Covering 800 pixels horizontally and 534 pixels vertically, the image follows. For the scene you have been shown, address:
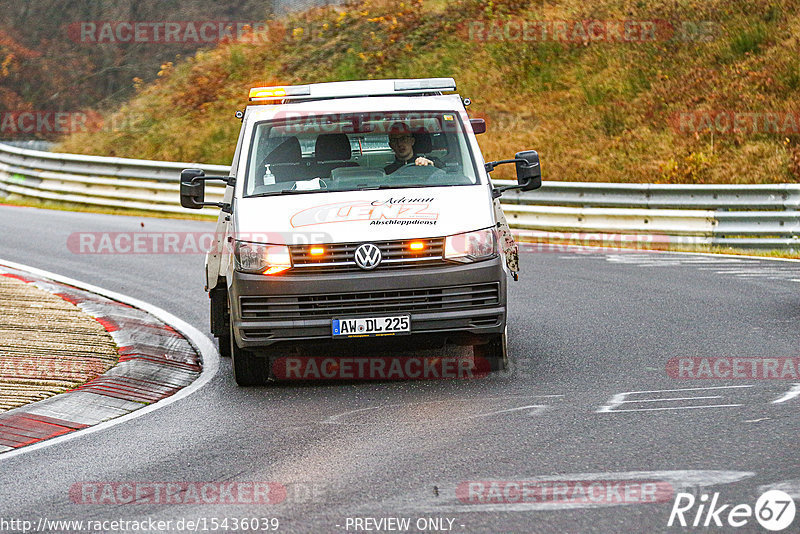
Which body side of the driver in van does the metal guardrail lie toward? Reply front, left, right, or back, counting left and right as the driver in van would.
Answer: back

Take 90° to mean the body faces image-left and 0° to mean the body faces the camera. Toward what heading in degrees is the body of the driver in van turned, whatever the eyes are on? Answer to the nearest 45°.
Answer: approximately 0°

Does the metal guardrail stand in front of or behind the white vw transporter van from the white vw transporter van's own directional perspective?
behind
